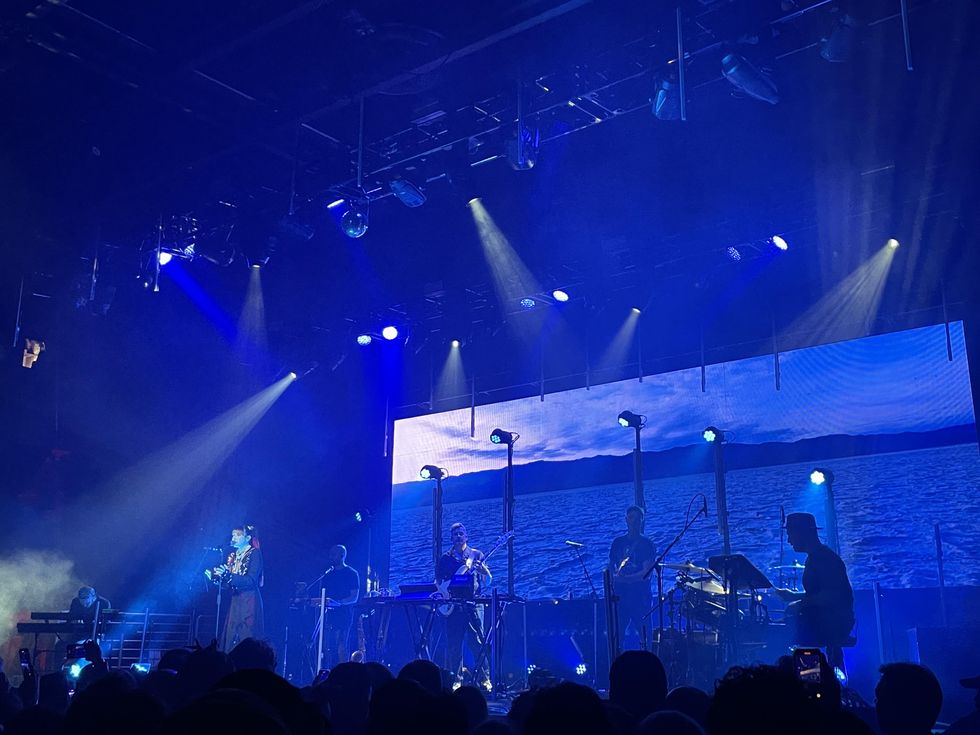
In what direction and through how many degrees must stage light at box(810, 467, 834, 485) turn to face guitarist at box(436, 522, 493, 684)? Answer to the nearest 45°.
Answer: approximately 45° to its right

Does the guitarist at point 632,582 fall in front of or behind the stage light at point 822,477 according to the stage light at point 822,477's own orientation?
in front

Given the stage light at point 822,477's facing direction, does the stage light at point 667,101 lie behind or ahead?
ahead

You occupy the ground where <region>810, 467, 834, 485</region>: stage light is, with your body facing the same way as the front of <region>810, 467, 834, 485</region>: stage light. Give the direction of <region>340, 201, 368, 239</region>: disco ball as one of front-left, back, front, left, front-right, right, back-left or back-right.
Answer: front

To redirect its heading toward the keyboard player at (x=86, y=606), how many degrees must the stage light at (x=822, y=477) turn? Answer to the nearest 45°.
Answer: approximately 45° to its right

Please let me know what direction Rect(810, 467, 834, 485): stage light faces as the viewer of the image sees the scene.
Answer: facing the viewer and to the left of the viewer

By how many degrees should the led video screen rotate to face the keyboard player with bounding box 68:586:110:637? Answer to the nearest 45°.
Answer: approximately 45° to its right

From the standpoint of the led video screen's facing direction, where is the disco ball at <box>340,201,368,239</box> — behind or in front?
in front

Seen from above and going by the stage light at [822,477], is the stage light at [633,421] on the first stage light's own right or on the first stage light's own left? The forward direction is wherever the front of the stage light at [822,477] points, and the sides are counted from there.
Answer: on the first stage light's own right
